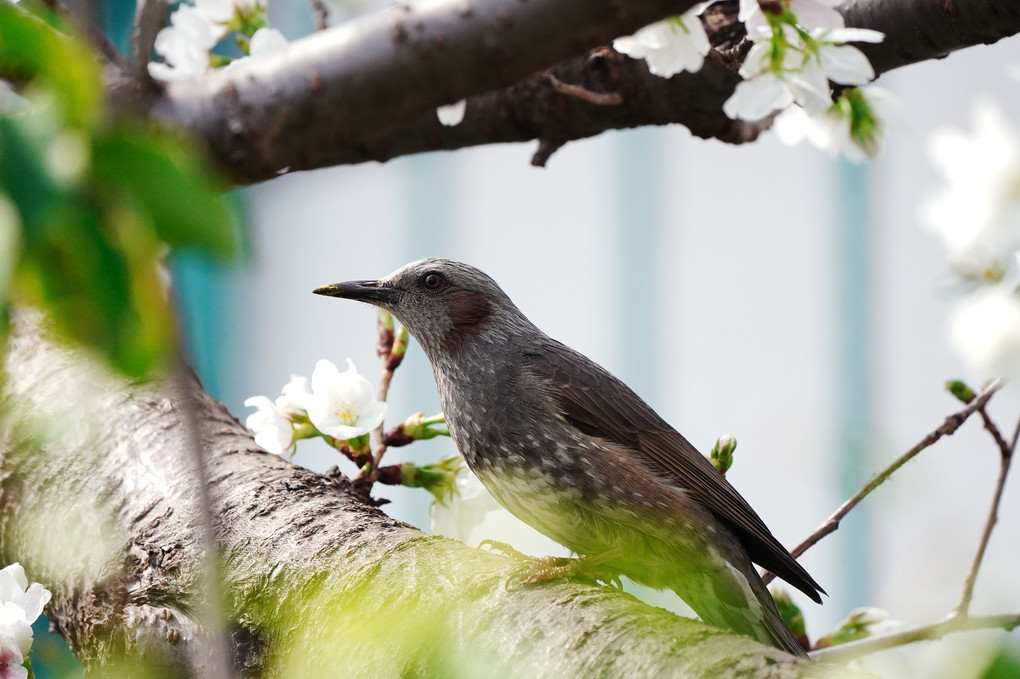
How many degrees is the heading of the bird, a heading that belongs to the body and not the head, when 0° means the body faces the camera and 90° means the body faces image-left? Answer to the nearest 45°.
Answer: approximately 90°

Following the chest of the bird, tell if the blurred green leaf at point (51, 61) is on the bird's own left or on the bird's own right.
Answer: on the bird's own left

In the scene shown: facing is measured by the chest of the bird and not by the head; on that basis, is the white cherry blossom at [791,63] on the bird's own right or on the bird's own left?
on the bird's own left

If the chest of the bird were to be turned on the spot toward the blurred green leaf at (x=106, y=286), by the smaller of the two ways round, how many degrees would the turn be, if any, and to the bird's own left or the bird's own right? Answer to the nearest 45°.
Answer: approximately 90° to the bird's own left

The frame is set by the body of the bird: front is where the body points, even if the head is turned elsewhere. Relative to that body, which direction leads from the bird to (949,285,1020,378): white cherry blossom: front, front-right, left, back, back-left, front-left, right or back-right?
back-left

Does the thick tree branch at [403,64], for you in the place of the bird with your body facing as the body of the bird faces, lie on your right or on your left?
on your left

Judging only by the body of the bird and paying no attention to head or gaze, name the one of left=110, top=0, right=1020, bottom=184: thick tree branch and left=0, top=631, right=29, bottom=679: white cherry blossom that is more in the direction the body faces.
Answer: the white cherry blossom

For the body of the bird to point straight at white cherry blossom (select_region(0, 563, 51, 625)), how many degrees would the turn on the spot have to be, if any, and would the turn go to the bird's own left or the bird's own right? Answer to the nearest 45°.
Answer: approximately 45° to the bird's own left
